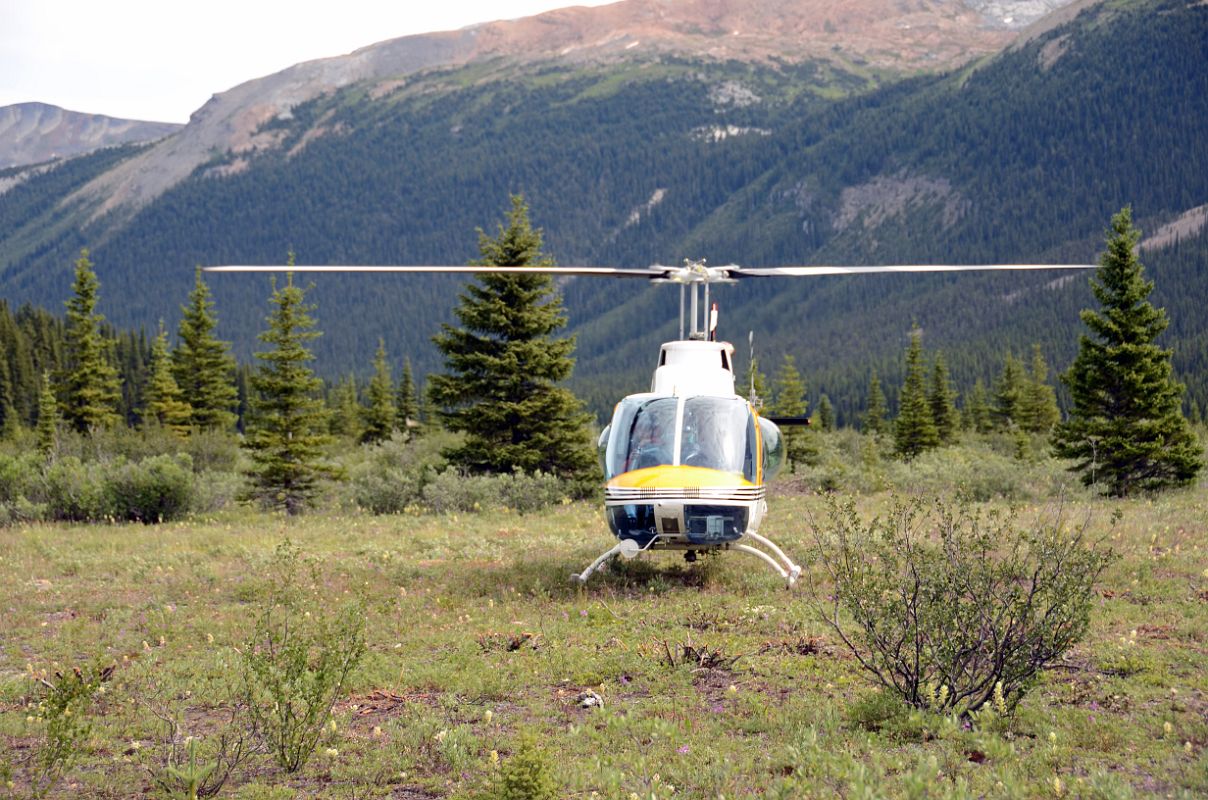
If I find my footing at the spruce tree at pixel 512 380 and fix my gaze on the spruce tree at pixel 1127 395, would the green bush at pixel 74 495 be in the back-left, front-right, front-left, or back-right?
back-right

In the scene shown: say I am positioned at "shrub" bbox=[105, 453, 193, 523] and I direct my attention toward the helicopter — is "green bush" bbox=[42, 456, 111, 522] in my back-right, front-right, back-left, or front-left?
back-right

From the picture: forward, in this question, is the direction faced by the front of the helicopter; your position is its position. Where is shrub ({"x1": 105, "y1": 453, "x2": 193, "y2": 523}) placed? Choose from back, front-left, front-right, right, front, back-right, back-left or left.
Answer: back-right

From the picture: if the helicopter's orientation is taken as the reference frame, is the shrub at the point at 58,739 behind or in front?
in front

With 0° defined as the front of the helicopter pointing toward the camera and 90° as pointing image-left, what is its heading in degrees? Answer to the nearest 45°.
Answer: approximately 0°

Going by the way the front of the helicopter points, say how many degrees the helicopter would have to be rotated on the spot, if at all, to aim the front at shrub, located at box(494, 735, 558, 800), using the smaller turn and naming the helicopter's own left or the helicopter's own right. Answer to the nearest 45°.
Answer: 0° — it already faces it

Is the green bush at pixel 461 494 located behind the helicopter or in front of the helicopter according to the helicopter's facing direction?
behind

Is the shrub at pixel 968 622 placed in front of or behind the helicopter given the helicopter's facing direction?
in front

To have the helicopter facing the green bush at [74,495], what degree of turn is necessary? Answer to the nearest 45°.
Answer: approximately 135° to its right

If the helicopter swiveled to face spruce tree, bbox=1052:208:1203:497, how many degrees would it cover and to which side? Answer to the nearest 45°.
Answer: approximately 135° to its left

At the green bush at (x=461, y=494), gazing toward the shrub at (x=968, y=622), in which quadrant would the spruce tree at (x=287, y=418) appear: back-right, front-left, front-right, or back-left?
back-right

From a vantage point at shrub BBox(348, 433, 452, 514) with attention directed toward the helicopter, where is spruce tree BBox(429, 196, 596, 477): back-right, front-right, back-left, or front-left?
back-left

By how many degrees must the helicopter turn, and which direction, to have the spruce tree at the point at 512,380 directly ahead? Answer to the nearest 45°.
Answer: approximately 180°

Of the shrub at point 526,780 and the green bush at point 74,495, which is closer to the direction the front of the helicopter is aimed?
the shrub
